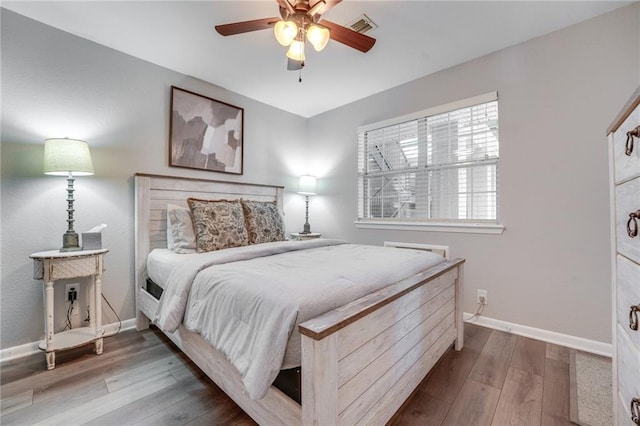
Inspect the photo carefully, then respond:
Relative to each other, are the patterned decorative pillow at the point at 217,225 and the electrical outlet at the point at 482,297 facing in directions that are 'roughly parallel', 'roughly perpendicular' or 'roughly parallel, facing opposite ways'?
roughly perpendicular

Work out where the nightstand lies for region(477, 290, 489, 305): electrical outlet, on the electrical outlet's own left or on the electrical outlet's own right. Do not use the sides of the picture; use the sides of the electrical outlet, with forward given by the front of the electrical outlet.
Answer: on the electrical outlet's own right

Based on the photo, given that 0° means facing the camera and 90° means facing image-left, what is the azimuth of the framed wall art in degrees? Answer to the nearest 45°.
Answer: approximately 315°

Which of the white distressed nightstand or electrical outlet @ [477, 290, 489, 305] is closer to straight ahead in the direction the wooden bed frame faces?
the electrical outlet

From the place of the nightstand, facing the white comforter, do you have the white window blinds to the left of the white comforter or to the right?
left

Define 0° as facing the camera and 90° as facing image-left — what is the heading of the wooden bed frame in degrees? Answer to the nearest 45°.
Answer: approximately 315°

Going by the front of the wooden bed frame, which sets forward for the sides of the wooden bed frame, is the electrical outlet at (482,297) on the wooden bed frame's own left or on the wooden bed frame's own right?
on the wooden bed frame's own left
